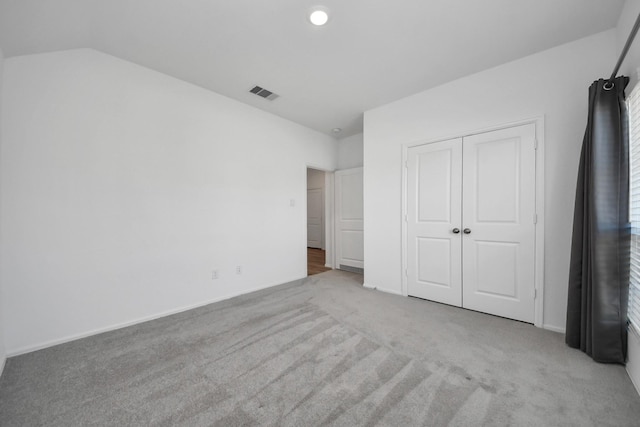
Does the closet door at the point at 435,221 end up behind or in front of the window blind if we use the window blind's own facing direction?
in front

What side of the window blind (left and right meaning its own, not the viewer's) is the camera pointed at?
left

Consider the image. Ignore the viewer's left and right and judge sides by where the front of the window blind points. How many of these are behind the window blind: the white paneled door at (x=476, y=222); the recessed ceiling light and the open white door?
0

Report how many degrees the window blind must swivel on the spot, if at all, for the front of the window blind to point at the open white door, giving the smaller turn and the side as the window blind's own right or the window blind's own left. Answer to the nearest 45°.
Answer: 0° — it already faces it

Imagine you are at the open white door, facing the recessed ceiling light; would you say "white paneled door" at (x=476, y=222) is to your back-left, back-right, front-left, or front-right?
front-left

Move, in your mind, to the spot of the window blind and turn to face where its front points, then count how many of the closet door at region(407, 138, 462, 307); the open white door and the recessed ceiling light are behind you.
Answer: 0

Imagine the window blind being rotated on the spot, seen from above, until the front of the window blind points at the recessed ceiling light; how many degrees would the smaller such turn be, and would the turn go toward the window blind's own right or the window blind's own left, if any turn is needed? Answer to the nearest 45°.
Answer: approximately 45° to the window blind's own left

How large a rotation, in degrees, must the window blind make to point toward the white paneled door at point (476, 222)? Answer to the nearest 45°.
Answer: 0° — it already faces it
